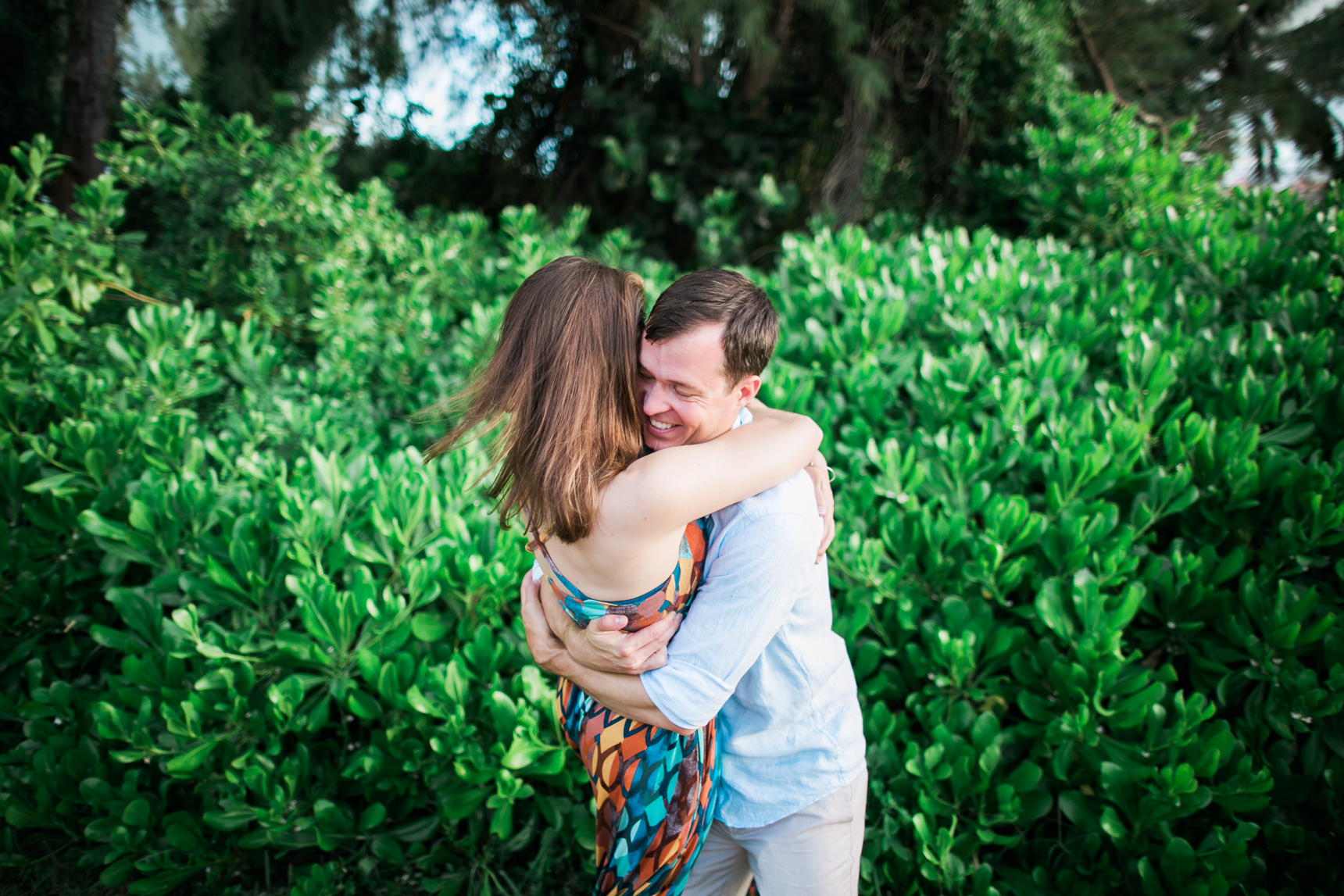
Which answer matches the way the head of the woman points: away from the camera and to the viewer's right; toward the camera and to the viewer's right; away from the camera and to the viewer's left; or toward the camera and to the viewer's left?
away from the camera and to the viewer's right

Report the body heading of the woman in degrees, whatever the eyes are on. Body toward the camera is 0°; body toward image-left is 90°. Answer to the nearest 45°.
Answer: approximately 225°
